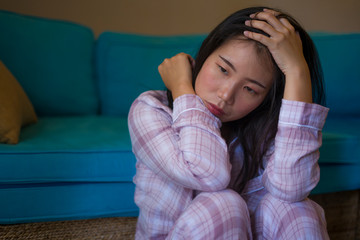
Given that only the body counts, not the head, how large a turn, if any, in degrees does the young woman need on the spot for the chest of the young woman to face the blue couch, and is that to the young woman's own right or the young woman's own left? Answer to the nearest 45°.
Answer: approximately 180°

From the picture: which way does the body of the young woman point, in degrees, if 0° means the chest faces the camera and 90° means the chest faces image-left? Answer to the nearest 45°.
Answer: approximately 315°
